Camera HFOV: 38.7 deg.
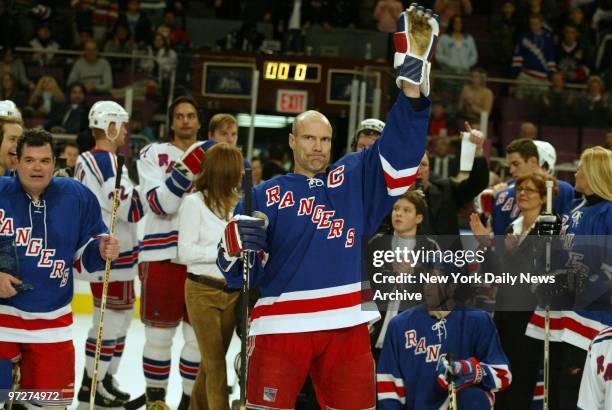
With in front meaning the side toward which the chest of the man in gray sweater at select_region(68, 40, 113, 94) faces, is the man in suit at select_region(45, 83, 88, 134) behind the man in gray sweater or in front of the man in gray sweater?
in front

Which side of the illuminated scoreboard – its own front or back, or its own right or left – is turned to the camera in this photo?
front

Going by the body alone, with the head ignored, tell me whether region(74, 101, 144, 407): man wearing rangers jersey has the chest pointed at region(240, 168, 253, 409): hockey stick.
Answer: no

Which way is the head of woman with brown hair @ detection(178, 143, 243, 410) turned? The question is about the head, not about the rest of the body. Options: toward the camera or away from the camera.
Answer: away from the camera

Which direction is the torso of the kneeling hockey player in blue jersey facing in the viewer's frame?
toward the camera

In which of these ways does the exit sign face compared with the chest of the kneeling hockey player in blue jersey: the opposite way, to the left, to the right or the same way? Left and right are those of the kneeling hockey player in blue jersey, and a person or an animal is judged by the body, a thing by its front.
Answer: the same way

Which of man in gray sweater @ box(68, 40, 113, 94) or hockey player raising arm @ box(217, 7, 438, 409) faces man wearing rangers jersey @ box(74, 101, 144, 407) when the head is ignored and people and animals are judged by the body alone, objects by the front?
the man in gray sweater

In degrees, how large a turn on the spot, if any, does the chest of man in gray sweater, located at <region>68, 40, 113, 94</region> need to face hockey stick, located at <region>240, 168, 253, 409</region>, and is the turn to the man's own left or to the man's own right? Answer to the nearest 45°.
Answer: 0° — they already face it

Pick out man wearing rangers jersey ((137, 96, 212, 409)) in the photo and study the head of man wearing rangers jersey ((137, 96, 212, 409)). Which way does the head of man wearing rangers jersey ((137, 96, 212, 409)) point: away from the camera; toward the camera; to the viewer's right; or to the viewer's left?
toward the camera

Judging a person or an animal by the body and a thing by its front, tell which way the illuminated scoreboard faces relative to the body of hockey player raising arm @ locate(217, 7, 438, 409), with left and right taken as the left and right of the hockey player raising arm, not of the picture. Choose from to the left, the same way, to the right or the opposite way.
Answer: the same way

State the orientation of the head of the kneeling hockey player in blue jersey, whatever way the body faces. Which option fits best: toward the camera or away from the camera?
toward the camera

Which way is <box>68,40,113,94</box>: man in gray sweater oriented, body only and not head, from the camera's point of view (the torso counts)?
toward the camera

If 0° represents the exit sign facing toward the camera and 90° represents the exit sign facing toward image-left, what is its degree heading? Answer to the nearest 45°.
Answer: approximately 0°

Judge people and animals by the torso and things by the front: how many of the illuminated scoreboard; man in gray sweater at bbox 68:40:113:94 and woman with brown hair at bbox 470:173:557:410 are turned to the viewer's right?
0

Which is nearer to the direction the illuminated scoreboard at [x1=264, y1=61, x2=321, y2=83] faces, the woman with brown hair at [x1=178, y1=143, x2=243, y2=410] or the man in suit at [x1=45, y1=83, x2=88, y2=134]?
the woman with brown hair

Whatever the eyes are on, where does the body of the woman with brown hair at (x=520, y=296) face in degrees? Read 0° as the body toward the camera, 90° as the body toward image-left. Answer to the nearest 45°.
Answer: approximately 45°

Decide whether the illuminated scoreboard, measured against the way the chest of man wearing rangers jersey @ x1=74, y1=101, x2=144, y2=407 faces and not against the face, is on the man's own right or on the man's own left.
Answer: on the man's own left

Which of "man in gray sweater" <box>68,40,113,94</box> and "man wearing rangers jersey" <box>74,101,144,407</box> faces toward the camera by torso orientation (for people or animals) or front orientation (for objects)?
the man in gray sweater
